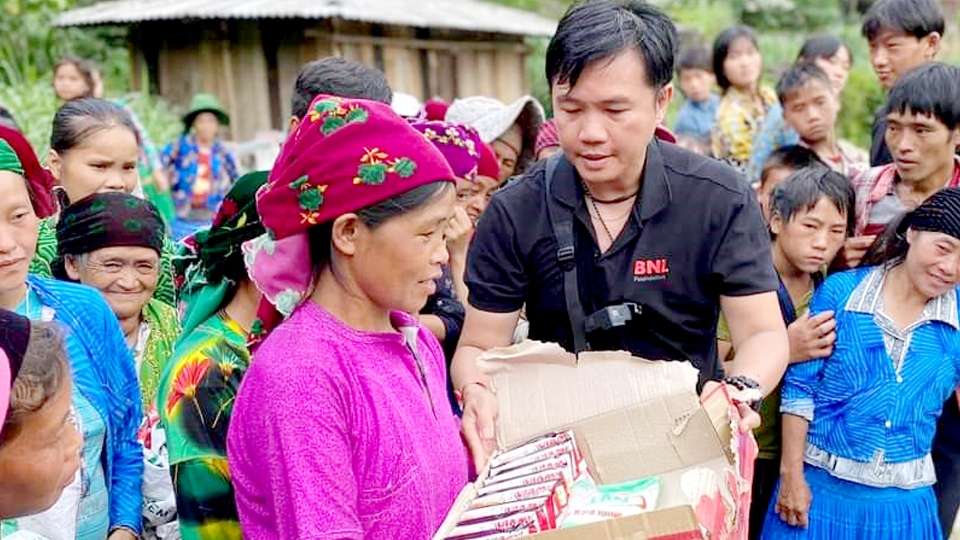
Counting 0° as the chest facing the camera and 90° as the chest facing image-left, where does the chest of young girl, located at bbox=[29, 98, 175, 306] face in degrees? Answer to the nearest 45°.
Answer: approximately 315°

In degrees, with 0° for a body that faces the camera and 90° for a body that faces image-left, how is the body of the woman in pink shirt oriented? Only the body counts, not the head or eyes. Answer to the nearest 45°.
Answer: approximately 315°

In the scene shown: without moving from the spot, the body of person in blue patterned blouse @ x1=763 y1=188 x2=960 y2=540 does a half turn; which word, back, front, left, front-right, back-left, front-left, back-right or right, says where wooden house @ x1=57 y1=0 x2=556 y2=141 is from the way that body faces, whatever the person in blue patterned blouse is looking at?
front-left

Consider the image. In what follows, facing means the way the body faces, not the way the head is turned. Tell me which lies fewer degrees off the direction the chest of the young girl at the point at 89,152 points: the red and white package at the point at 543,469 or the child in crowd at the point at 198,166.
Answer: the red and white package

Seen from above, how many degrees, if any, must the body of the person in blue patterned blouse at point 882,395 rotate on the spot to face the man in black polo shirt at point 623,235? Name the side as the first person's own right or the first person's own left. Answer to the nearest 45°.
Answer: approximately 45° to the first person's own right

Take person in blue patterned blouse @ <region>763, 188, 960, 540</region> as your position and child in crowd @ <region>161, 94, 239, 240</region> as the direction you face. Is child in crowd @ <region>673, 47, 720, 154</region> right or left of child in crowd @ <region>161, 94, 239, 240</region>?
right

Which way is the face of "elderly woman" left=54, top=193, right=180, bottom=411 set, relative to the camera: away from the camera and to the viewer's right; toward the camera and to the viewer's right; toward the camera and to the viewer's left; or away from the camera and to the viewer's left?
toward the camera and to the viewer's right

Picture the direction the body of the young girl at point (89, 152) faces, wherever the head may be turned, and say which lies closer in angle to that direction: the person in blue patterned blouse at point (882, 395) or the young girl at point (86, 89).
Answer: the person in blue patterned blouse

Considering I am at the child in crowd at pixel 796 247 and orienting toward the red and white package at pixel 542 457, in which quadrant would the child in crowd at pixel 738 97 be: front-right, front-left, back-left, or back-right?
back-right
